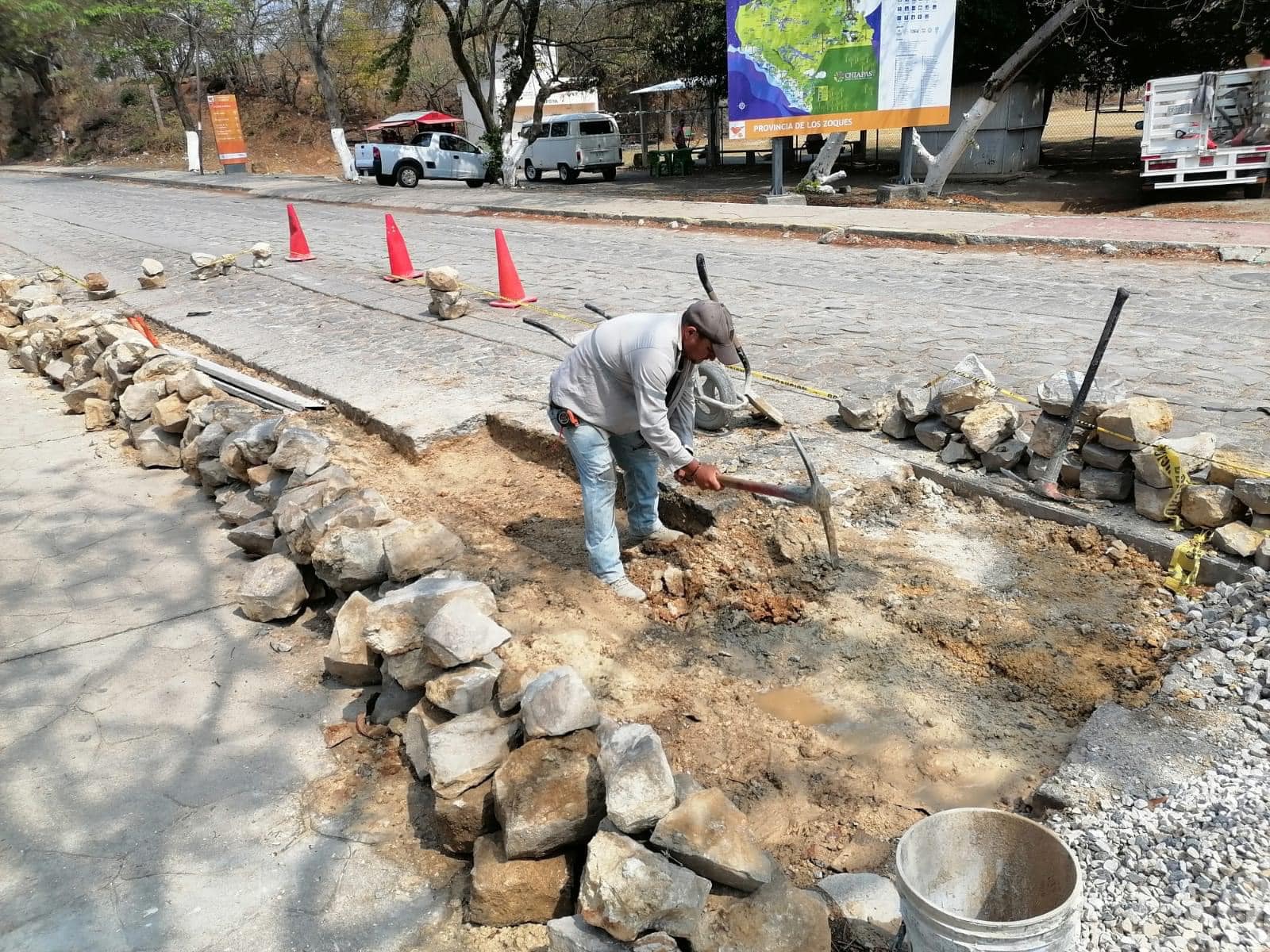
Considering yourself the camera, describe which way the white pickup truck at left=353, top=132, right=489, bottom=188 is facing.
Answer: facing away from the viewer and to the right of the viewer

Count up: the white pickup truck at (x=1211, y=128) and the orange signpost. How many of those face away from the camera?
1

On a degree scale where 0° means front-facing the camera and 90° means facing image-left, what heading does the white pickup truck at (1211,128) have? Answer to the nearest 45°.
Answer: approximately 180°

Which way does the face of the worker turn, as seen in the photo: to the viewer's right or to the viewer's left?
to the viewer's right

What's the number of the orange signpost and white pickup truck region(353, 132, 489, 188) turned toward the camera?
1

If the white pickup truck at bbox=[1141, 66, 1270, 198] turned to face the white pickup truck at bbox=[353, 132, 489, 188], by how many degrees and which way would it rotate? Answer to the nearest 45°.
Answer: approximately 90° to its left

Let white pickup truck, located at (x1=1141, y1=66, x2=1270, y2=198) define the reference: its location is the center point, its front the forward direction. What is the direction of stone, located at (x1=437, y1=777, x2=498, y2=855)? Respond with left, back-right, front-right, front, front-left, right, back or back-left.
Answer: back

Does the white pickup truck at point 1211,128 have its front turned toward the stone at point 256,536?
no

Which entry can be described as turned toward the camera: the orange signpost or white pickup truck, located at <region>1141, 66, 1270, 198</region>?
the orange signpost

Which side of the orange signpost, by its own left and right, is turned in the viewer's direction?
front
